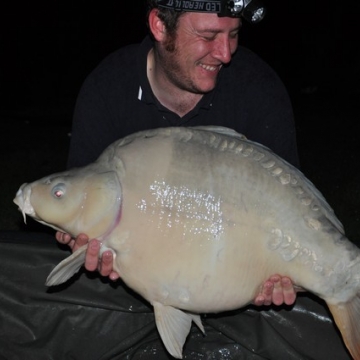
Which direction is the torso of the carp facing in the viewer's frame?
to the viewer's left
